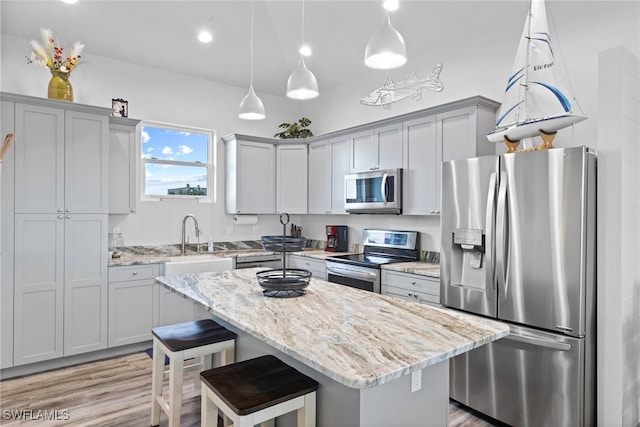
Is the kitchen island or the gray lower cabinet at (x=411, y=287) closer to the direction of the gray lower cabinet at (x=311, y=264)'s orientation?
the kitchen island

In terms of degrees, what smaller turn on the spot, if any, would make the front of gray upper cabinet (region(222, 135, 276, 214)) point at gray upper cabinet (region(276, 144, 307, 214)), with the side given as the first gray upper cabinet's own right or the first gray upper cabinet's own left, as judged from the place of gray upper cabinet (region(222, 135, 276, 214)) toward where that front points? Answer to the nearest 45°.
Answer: approximately 45° to the first gray upper cabinet's own left

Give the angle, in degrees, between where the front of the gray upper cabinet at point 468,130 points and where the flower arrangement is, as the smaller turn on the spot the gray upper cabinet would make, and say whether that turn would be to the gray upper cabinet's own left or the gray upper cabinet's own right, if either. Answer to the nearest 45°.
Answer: approximately 45° to the gray upper cabinet's own right

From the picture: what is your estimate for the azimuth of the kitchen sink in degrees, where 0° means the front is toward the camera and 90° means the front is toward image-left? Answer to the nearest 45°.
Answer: approximately 315°
